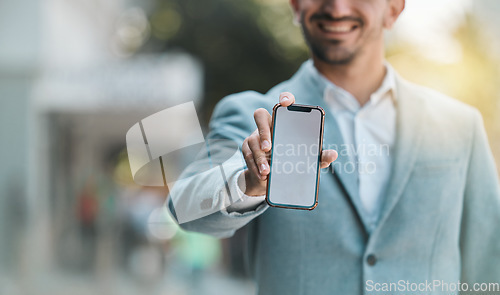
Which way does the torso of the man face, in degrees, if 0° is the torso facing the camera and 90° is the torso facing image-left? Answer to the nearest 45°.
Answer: approximately 0°
